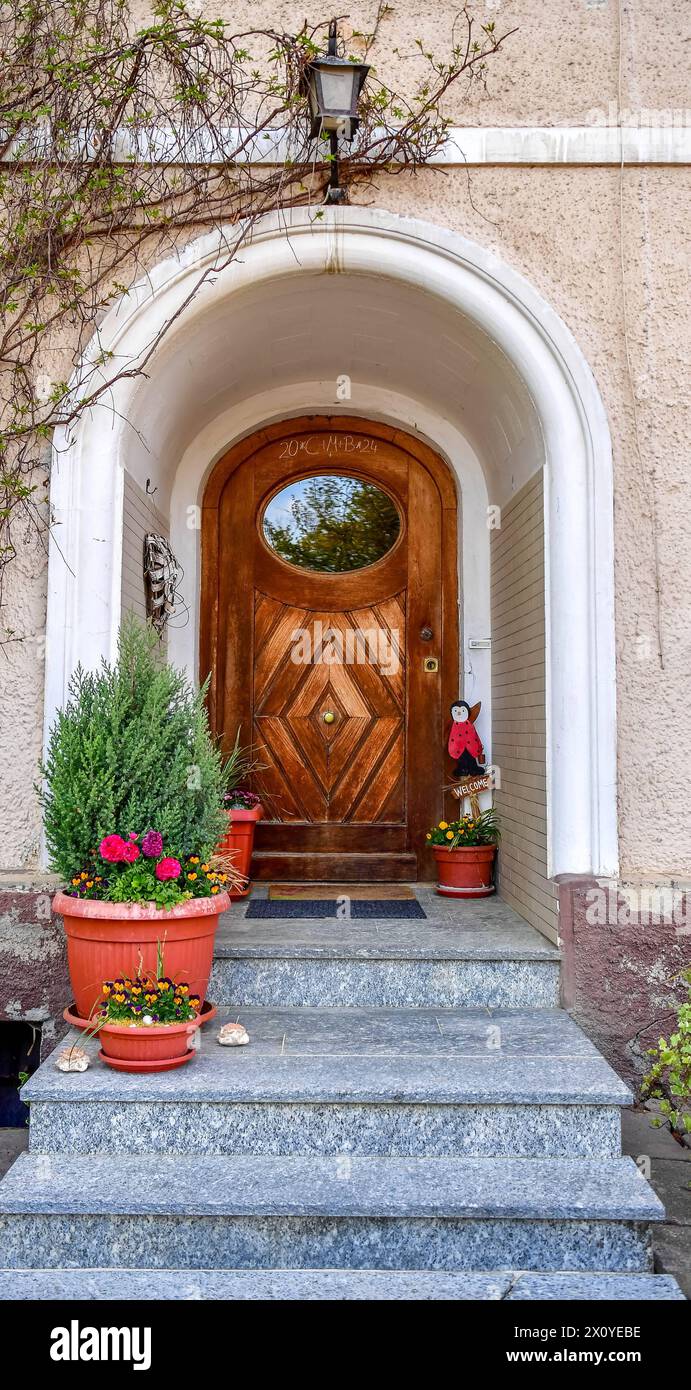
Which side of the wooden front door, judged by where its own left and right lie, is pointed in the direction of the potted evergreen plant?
front

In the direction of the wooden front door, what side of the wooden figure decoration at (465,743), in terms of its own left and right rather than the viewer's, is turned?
right

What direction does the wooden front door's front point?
toward the camera

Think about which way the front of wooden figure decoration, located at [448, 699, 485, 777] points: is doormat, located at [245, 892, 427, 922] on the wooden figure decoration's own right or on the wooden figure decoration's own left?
on the wooden figure decoration's own right

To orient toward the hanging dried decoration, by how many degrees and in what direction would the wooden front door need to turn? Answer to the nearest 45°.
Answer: approximately 45° to its right

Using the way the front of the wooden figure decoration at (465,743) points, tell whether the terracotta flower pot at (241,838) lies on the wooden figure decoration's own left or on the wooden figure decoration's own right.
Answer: on the wooden figure decoration's own right

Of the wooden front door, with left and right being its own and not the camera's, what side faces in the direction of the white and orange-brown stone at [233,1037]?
front

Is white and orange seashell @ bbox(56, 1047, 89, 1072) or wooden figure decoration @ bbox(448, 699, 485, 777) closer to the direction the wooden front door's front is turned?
the white and orange seashell

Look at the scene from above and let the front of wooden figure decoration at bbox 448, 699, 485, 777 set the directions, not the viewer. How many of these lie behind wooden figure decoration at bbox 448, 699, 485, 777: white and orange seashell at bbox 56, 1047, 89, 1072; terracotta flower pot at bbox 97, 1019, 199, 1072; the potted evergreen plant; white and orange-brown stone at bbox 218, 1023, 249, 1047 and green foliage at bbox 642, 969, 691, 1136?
0

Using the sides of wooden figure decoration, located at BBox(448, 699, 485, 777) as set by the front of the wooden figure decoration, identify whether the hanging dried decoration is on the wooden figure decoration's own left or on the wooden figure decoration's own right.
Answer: on the wooden figure decoration's own right

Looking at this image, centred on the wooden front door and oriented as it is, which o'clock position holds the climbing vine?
The climbing vine is roughly at 1 o'clock from the wooden front door.

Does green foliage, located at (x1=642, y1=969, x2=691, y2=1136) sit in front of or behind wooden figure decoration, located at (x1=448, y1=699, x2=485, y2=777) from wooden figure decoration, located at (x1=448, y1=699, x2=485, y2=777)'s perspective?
in front

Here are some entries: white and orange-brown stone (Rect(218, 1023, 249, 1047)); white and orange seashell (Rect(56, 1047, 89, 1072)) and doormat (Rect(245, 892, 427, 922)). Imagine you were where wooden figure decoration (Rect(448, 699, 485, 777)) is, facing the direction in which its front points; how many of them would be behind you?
0

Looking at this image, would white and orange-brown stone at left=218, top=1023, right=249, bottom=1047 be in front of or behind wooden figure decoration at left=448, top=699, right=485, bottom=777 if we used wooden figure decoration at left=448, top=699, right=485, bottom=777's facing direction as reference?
in front

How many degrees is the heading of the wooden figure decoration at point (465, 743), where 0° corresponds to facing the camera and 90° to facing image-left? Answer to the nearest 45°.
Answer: approximately 0°

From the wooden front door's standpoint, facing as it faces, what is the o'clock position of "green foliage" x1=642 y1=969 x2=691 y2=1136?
The green foliage is roughly at 11 o'clock from the wooden front door.

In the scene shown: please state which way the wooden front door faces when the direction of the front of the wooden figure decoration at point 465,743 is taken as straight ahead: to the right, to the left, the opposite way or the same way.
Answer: the same way

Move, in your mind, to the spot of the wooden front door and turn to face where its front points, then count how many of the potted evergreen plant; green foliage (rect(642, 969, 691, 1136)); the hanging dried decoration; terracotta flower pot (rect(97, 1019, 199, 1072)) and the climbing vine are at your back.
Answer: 0

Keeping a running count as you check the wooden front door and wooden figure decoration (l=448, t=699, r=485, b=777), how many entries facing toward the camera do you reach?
2
